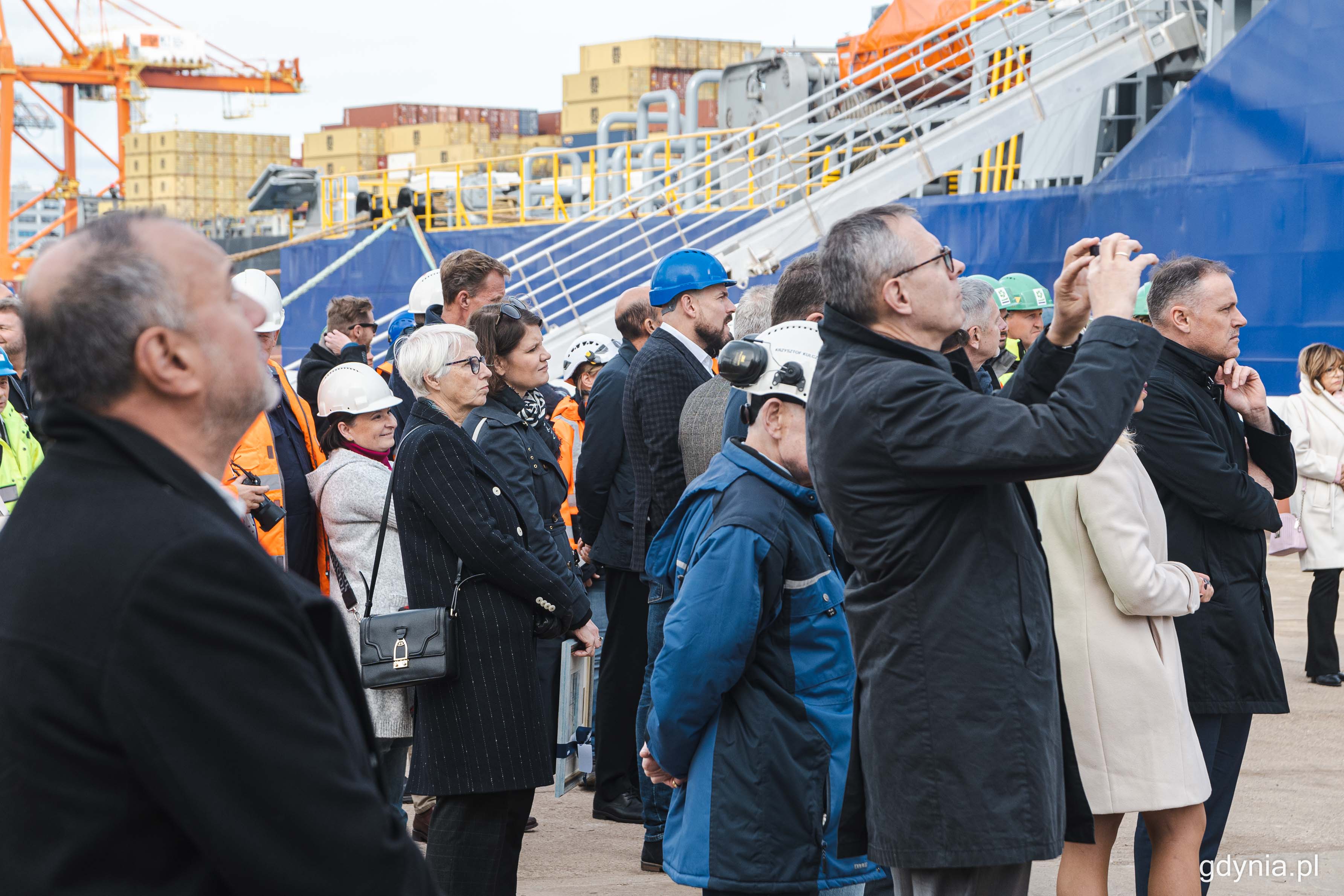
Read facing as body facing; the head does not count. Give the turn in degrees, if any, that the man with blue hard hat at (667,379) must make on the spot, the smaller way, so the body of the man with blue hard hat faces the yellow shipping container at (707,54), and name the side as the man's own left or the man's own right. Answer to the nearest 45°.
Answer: approximately 90° to the man's own left

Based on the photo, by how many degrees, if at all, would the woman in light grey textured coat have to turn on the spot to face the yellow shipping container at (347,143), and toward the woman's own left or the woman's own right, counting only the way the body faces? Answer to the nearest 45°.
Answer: approximately 90° to the woman's own left

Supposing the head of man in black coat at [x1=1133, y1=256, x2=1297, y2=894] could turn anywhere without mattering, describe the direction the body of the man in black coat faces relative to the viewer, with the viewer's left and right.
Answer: facing to the right of the viewer

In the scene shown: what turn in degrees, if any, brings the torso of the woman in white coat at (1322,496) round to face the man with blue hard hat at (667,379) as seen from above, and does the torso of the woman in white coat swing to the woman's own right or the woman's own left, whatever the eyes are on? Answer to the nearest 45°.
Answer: approximately 90° to the woman's own right

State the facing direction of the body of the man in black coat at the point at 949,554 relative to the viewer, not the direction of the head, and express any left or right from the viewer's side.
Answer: facing to the right of the viewer

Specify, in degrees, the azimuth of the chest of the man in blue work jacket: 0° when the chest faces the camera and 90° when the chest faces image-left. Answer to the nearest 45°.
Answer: approximately 270°

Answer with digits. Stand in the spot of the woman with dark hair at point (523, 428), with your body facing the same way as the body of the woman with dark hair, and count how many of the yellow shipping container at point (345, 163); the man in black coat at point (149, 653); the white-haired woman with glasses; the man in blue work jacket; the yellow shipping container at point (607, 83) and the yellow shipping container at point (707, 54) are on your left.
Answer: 3

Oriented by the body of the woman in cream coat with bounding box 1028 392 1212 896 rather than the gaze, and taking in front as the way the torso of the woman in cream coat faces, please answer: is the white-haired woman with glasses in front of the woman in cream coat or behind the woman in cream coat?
behind

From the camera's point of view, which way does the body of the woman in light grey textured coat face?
to the viewer's right

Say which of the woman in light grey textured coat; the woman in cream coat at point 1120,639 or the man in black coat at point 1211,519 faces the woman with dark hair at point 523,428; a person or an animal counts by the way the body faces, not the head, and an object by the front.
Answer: the woman in light grey textured coat

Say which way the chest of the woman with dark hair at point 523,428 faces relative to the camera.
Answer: to the viewer's right

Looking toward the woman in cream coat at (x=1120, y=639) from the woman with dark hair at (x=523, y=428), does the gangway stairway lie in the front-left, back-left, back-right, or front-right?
back-left

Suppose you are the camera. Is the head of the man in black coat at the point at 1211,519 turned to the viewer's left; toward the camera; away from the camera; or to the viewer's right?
to the viewer's right

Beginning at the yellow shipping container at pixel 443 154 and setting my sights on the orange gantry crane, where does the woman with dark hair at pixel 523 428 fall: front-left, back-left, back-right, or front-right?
back-left

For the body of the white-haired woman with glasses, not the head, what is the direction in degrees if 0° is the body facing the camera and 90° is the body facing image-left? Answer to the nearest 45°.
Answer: approximately 270°

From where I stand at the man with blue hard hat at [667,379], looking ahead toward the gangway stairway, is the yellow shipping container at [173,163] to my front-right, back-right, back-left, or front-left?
front-left

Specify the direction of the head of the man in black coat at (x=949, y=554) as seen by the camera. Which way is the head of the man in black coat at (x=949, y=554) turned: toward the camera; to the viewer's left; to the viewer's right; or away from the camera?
to the viewer's right

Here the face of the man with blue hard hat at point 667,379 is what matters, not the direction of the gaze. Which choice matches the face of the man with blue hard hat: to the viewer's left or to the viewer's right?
to the viewer's right

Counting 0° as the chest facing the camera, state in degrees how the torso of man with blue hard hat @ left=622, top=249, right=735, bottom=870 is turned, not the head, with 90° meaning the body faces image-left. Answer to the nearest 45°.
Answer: approximately 270°
